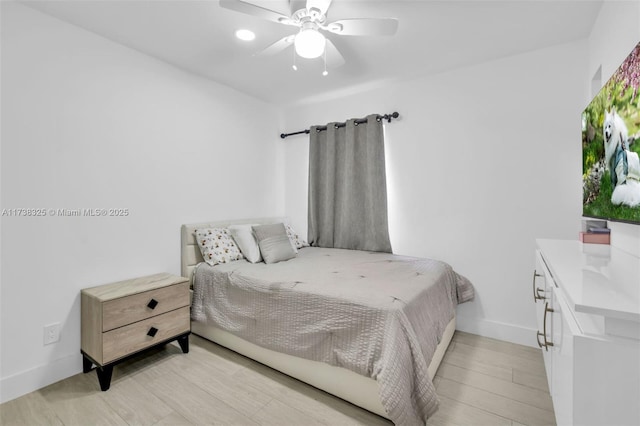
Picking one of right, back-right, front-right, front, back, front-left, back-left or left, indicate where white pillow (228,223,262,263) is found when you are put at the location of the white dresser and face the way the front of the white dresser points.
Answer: front

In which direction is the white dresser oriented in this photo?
to the viewer's left

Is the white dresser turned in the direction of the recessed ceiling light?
yes

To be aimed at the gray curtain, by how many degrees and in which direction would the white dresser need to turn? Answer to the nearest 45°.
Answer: approximately 45° to its right

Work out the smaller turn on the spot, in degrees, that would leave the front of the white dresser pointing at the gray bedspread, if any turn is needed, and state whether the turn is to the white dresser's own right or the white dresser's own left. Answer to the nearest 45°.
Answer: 0° — it already faces it

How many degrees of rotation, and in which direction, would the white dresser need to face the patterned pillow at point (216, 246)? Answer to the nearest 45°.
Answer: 0° — it already faces it

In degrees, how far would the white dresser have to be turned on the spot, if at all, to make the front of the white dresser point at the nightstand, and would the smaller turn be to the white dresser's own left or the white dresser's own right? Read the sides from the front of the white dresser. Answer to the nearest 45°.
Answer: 0° — it already faces it

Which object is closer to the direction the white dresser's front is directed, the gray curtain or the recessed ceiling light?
the recessed ceiling light

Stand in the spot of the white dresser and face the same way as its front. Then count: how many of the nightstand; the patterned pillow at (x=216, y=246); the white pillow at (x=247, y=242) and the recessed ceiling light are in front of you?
4

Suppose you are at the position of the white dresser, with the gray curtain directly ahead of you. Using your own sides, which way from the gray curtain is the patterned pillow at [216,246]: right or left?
left
